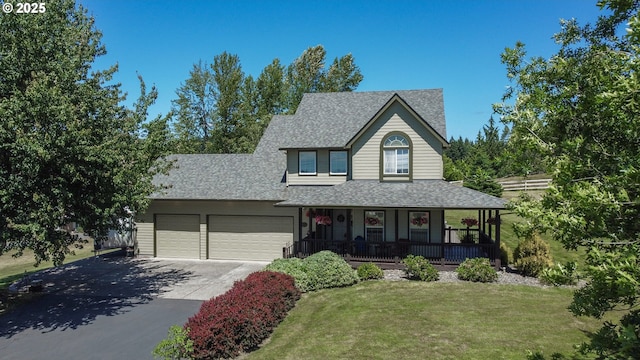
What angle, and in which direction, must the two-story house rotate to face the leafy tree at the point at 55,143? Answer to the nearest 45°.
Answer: approximately 45° to its right

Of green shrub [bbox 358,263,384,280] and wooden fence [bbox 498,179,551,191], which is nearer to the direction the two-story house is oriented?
the green shrub

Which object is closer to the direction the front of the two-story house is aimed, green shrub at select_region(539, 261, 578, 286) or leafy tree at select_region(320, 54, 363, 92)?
the green shrub

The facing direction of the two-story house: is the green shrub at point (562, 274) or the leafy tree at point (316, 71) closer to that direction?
the green shrub

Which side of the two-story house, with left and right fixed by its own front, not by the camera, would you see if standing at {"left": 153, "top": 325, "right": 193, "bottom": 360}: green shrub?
front

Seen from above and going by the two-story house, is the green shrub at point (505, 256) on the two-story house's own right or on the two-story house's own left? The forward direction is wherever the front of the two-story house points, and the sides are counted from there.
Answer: on the two-story house's own left

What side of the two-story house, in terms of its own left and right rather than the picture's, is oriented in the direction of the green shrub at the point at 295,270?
front

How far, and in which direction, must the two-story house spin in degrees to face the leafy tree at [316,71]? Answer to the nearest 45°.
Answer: approximately 180°

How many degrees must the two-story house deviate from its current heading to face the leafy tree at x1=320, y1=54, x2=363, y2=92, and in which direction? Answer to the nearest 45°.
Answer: approximately 180°

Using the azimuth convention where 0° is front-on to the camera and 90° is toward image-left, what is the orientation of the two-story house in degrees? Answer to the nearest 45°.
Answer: approximately 0°

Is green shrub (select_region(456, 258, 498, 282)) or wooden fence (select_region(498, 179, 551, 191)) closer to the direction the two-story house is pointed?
the green shrub

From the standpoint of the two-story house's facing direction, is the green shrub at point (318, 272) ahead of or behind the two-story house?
ahead
